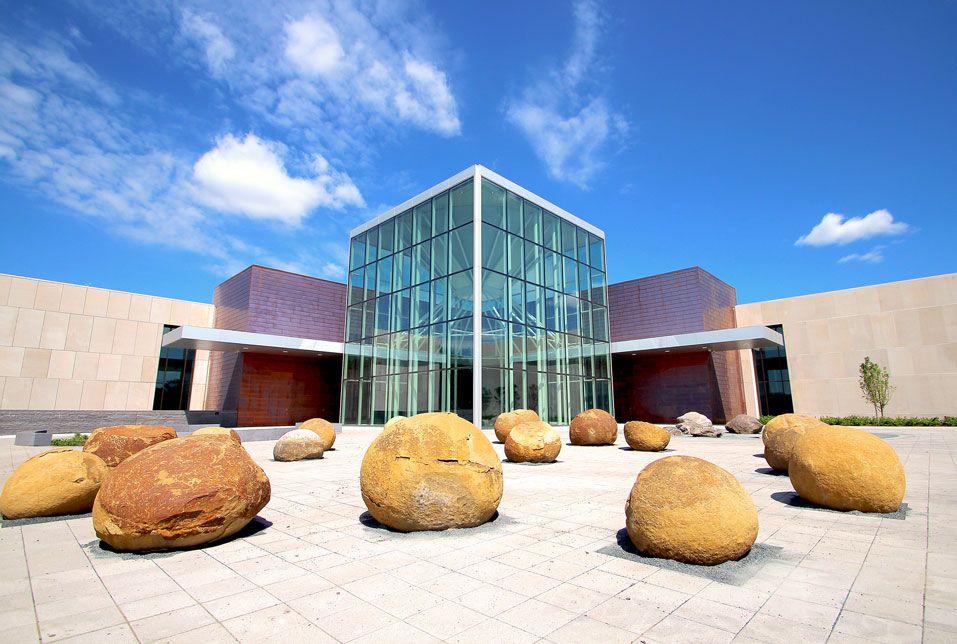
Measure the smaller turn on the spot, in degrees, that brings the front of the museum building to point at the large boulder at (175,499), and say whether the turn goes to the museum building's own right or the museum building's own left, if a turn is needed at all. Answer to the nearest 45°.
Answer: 0° — it already faces it

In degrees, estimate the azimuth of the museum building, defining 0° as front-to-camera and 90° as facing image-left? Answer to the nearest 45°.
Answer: approximately 0°

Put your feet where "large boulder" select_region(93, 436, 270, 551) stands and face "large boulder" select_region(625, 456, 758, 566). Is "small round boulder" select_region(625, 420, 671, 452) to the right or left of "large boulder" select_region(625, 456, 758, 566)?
left

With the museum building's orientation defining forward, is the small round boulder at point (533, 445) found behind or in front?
in front

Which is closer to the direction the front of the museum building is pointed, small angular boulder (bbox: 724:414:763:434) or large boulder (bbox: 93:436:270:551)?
the large boulder

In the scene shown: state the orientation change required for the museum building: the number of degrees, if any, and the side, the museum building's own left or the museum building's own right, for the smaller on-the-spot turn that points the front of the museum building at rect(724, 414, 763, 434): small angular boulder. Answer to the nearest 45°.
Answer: approximately 45° to the museum building's own left

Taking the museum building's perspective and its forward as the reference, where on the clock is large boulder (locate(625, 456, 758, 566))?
The large boulder is roughly at 12 o'clock from the museum building.

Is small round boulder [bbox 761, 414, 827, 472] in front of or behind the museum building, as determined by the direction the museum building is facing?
in front

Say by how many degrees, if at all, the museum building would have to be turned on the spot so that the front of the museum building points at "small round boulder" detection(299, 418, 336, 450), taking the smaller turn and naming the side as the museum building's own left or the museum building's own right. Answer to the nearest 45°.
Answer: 0° — it already faces it

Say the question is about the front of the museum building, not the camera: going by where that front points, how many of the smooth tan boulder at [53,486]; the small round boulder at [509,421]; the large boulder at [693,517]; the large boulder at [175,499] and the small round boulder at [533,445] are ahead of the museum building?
5

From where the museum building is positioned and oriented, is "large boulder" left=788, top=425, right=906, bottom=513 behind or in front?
in front
